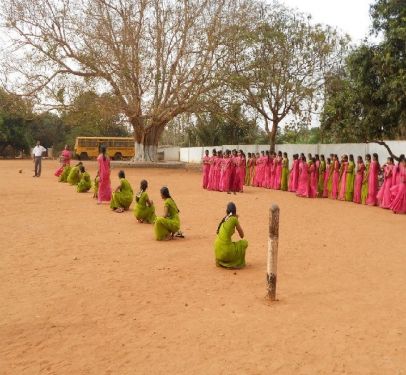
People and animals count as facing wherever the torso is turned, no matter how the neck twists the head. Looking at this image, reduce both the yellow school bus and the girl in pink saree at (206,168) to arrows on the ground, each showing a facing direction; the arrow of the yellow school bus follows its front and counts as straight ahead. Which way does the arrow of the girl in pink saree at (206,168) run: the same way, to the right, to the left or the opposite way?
to the left

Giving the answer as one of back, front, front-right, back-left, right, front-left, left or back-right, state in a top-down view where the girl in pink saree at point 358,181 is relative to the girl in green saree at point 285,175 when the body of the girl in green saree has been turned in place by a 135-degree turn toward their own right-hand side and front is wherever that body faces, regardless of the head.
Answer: back-right

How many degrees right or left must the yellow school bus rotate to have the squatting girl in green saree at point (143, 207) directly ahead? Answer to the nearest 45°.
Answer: approximately 90° to its left

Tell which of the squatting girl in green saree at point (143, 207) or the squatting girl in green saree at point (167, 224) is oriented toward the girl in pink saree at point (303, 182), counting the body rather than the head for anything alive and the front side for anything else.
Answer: the squatting girl in green saree at point (143, 207)

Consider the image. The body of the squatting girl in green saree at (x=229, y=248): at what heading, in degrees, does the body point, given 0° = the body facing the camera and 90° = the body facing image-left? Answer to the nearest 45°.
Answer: approximately 225°

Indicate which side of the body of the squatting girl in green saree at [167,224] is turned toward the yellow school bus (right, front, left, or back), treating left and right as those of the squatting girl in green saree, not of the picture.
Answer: right

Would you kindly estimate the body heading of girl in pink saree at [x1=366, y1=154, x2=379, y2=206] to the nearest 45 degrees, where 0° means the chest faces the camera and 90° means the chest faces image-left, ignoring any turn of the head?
approximately 90°

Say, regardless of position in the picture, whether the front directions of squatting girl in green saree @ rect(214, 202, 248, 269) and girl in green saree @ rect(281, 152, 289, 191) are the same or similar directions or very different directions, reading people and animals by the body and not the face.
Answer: very different directions

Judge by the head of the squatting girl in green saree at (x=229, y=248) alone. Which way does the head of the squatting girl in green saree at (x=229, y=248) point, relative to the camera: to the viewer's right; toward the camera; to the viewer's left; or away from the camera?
away from the camera

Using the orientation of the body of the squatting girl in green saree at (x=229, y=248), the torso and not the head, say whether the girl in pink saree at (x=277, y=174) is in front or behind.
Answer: in front
